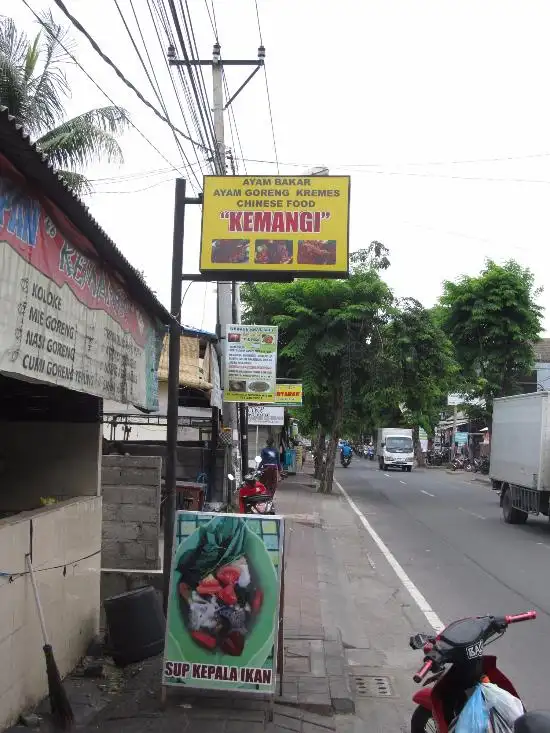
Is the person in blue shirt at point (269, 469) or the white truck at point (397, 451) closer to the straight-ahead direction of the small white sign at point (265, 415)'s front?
the person in blue shirt

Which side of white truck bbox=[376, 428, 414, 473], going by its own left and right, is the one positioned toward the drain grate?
front

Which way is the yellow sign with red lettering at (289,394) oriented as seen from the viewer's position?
toward the camera

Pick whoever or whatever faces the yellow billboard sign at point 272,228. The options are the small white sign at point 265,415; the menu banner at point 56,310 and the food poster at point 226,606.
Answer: the small white sign at point 265,415

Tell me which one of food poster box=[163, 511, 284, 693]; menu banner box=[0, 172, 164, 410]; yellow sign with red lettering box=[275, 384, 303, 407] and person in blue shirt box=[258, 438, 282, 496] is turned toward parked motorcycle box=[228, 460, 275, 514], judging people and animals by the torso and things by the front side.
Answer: yellow sign with red lettering box=[275, 384, 303, 407]

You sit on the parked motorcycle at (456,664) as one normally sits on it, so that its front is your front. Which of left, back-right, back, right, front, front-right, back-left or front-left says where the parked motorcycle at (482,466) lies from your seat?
front-right

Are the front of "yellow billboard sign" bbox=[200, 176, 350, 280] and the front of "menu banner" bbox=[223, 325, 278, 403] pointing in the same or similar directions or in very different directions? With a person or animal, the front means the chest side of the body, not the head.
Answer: same or similar directions

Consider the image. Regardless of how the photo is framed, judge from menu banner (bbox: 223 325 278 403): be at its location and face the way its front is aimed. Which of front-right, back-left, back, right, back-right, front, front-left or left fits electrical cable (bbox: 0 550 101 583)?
front

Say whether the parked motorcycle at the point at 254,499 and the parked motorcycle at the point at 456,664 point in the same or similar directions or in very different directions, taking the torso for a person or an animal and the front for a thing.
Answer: very different directions

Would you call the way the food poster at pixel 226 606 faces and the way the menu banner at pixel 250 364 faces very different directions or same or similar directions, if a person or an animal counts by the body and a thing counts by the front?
same or similar directions

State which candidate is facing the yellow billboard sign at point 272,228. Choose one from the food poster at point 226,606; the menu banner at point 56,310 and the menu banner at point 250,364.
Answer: the menu banner at point 250,364

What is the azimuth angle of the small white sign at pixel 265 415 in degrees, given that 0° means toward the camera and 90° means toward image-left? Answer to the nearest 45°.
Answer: approximately 0°

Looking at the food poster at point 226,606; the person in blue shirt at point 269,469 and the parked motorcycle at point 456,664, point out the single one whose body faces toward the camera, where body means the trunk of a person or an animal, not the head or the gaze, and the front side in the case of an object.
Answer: the food poster
